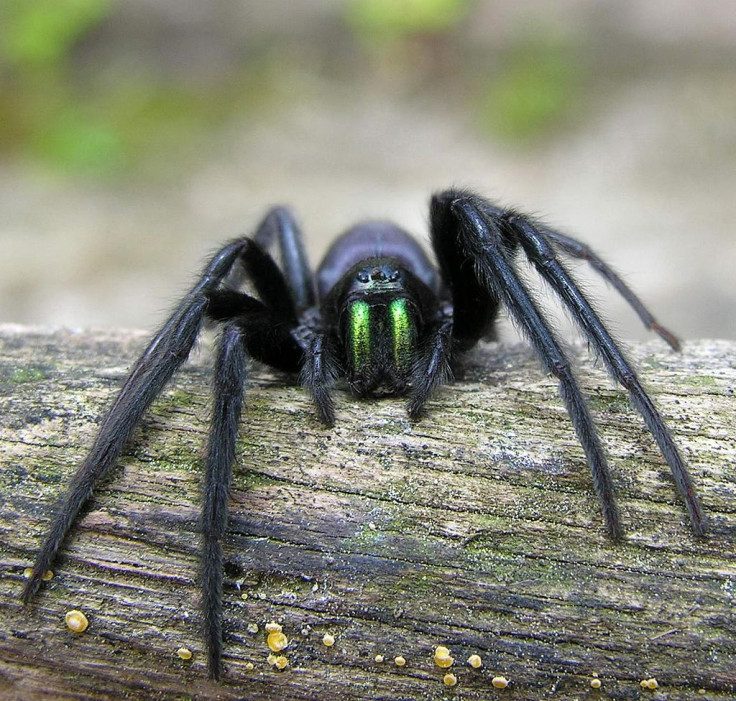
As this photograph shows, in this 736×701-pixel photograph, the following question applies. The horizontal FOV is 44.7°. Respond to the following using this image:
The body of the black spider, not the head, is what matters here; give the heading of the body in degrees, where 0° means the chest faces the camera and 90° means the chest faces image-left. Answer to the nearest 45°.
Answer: approximately 0°
